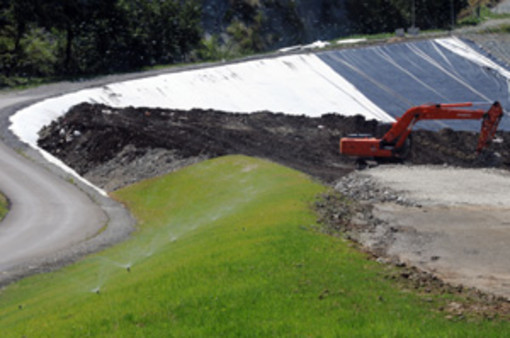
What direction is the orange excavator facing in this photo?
to the viewer's right
